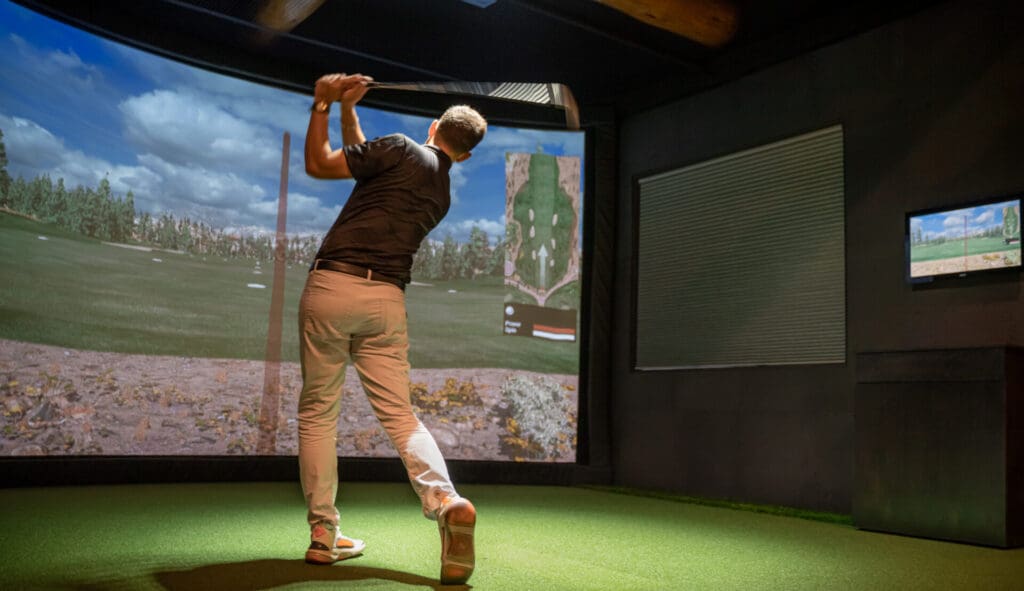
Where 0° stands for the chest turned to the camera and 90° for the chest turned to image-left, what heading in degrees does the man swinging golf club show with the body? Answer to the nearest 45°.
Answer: approximately 180°

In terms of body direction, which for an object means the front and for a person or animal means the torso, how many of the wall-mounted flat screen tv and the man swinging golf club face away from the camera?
1

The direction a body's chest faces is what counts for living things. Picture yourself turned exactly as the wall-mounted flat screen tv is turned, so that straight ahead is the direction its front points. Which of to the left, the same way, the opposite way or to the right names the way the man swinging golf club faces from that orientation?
to the right

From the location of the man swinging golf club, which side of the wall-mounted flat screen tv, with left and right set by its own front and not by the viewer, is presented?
front

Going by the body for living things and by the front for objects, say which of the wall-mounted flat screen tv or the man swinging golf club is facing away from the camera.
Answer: the man swinging golf club

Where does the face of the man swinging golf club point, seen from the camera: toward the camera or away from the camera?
away from the camera

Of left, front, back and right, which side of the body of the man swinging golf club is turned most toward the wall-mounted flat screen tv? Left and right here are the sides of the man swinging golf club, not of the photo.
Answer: right

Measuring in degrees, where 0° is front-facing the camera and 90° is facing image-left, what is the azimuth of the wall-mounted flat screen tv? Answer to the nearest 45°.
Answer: approximately 45°
